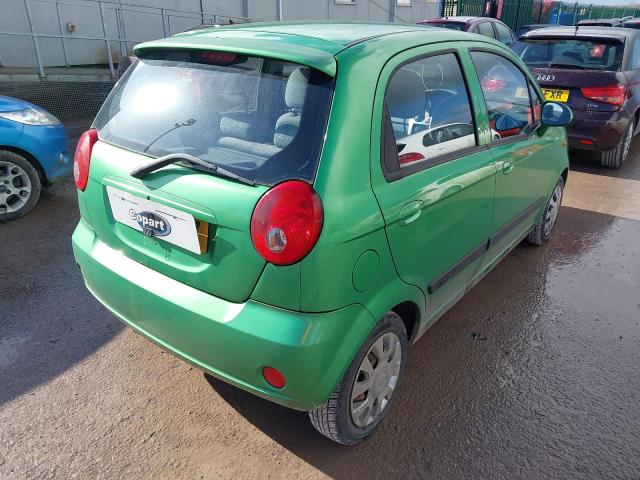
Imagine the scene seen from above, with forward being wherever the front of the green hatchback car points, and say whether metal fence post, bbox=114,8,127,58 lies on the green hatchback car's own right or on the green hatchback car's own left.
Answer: on the green hatchback car's own left

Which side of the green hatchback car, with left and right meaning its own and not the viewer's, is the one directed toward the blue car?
left

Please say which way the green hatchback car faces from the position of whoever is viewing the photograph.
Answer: facing away from the viewer and to the right of the viewer

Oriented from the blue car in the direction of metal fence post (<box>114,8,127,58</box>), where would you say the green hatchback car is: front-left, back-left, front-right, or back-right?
back-right
